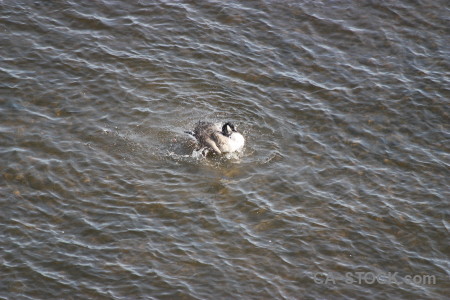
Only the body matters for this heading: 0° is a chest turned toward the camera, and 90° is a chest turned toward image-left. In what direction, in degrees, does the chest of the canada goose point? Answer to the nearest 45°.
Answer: approximately 315°
